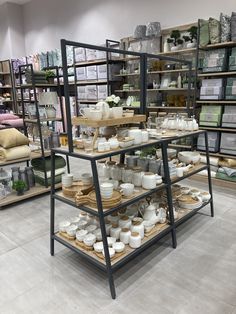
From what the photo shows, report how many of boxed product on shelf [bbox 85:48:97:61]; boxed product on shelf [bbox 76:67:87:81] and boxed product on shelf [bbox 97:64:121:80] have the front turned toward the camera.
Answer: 3

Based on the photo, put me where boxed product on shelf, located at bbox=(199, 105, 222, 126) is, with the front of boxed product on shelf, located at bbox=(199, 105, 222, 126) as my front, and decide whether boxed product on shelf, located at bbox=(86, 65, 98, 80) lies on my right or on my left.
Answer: on my right

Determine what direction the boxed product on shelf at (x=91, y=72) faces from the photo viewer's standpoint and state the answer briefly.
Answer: facing the viewer

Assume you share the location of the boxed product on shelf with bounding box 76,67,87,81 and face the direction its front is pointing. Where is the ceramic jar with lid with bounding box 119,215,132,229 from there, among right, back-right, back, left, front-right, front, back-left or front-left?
front

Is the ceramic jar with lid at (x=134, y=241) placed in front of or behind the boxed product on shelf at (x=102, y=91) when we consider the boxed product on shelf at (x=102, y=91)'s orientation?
in front

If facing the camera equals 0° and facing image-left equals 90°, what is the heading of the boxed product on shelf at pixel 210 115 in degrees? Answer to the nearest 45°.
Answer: approximately 0°

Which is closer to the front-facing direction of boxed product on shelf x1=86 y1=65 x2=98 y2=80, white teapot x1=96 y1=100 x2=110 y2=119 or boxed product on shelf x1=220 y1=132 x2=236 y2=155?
the white teapot

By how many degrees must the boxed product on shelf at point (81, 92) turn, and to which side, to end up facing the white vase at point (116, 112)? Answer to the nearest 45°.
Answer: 0° — it already faces it

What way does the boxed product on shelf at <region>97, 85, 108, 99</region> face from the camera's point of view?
toward the camera

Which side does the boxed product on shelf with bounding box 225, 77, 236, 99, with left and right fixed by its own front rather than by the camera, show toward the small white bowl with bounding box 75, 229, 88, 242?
front

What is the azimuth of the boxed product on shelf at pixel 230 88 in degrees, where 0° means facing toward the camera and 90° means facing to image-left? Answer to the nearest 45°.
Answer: approximately 0°

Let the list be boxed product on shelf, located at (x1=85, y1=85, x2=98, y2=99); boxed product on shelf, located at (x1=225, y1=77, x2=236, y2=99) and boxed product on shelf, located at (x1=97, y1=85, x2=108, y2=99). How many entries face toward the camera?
3

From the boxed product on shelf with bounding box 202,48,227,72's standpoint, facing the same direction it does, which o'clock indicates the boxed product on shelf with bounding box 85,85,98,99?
the boxed product on shelf with bounding box 85,85,98,99 is roughly at 4 o'clock from the boxed product on shelf with bounding box 202,48,227,72.

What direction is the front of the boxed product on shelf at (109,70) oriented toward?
toward the camera

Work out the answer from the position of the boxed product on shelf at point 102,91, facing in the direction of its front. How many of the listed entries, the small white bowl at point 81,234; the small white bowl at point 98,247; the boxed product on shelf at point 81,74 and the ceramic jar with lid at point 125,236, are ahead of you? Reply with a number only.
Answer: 3

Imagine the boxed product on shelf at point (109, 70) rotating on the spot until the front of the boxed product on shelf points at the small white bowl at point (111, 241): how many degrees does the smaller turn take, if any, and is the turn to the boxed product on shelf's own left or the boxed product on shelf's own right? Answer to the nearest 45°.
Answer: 0° — it already faces it

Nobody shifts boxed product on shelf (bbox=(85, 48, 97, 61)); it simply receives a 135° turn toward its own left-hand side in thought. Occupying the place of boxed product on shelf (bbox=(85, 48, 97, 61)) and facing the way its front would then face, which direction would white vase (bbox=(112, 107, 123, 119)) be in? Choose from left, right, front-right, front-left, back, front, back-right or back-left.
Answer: back-right
